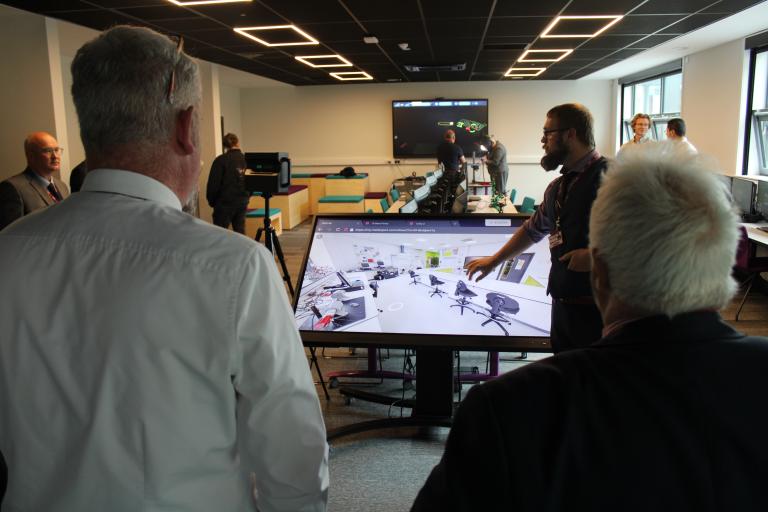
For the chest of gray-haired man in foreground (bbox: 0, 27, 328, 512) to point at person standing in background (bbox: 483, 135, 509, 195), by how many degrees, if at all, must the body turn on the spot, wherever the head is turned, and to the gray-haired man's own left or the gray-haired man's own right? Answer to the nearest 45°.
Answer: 0° — they already face them

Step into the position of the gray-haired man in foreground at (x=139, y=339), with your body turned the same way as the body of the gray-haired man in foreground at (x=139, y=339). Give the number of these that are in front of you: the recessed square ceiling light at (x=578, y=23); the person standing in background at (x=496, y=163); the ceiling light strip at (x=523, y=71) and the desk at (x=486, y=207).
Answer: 4

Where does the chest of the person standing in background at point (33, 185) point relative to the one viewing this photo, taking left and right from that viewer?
facing the viewer and to the right of the viewer

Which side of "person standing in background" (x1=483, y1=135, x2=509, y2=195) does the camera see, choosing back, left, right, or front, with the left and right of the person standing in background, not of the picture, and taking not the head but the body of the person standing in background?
left

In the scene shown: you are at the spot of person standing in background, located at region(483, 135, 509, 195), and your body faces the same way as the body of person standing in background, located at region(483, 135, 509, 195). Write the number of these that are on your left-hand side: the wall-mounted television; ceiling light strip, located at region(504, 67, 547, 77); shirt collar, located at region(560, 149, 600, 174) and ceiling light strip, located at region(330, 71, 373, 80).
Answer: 1

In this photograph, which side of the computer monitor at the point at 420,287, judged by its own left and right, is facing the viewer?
front

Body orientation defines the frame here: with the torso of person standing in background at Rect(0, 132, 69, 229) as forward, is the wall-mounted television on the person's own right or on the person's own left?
on the person's own left

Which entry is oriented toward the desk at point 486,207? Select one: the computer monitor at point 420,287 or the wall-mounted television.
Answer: the wall-mounted television

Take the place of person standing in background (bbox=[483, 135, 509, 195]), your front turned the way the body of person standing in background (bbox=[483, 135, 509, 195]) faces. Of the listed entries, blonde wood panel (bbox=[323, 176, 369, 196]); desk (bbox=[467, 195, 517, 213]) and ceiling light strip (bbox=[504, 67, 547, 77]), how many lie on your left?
1

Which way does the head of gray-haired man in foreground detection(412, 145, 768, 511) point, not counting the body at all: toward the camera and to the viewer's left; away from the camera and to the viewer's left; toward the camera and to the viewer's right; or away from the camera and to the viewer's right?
away from the camera and to the viewer's left

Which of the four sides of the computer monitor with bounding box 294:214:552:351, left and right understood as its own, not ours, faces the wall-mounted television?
back

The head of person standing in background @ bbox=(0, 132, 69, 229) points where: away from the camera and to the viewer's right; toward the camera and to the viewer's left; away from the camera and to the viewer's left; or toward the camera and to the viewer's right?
toward the camera and to the viewer's right

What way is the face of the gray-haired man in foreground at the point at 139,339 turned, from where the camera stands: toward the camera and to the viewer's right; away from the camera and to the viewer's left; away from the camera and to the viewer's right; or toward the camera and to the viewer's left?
away from the camera and to the viewer's right

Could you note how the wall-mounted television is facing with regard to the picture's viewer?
facing the viewer

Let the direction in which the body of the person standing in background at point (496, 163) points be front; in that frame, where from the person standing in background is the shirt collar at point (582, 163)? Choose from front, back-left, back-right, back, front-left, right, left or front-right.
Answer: left
